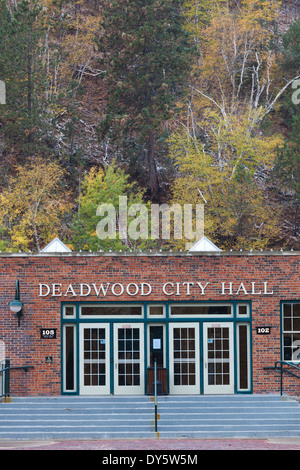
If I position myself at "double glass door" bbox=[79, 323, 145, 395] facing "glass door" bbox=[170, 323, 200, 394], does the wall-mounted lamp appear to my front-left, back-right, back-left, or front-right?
back-right

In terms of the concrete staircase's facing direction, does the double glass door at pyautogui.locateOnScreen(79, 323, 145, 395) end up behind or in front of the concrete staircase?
behind

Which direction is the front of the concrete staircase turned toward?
toward the camera

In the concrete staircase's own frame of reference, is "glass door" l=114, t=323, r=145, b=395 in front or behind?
behind

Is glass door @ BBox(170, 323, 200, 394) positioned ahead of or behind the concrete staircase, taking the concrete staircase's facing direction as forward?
behind

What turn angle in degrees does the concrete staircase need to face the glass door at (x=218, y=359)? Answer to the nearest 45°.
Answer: approximately 135° to its left

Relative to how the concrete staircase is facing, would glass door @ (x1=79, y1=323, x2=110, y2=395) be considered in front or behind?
behind
